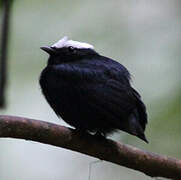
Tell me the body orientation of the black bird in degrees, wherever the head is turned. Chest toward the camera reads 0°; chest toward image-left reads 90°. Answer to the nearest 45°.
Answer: approximately 90°
